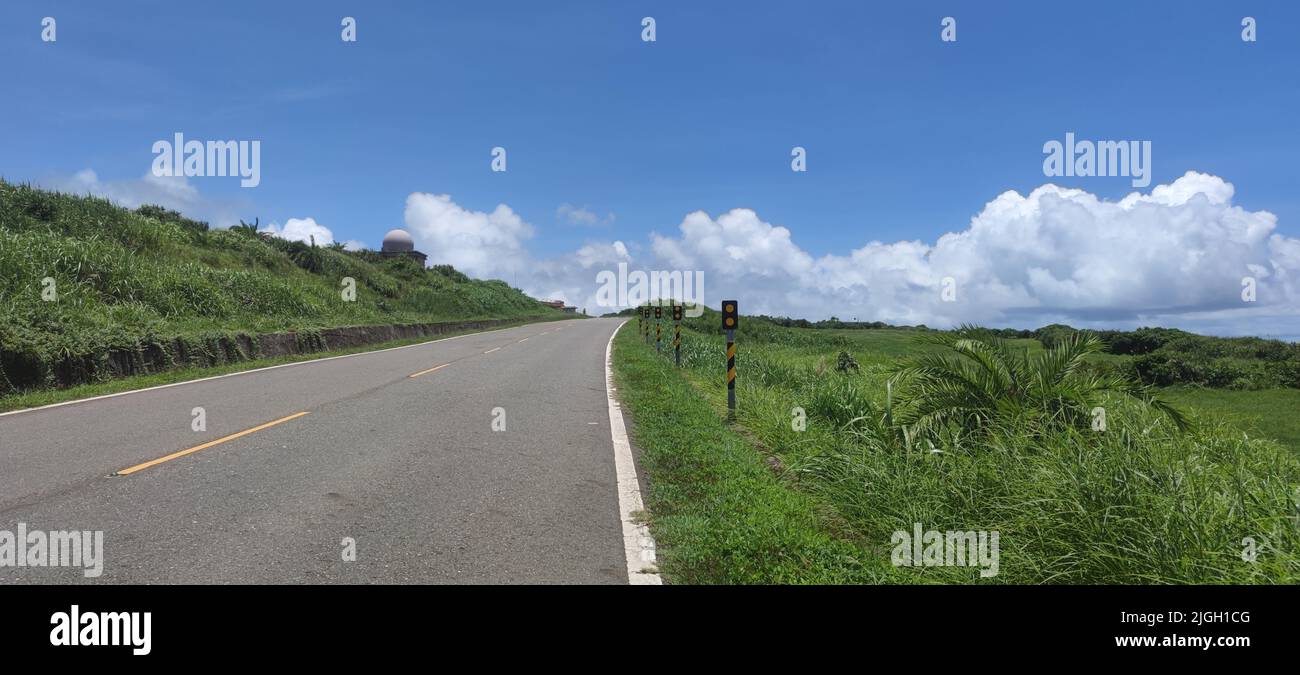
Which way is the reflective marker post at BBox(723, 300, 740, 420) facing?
toward the camera

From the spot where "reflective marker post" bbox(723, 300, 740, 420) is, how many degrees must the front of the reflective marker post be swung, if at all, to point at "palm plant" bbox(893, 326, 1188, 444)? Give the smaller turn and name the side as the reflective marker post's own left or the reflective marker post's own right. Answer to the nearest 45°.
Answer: approximately 45° to the reflective marker post's own left
